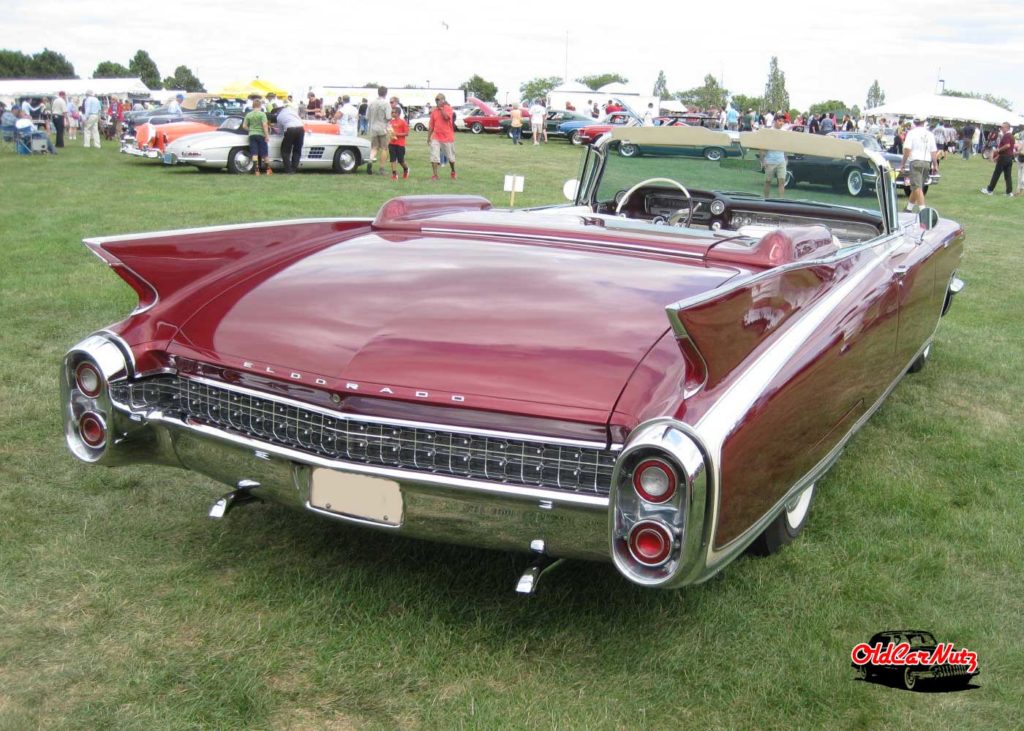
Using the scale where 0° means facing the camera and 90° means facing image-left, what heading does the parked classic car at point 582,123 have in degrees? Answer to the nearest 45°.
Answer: approximately 45°

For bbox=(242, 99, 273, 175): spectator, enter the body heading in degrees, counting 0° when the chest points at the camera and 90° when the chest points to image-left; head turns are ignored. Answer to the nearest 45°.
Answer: approximately 180°

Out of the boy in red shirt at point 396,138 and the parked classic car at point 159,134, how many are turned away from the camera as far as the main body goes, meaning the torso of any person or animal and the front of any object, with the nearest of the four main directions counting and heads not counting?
0

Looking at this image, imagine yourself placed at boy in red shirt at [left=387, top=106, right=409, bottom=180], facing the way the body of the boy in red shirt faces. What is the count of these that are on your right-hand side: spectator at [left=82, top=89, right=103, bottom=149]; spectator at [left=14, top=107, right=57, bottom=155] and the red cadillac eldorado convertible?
2

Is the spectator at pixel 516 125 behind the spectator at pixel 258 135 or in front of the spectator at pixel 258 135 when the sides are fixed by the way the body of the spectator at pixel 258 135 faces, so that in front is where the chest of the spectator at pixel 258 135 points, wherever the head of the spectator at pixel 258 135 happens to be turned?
in front

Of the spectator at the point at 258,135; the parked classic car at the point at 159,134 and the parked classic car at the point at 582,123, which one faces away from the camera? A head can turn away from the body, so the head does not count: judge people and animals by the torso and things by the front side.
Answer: the spectator

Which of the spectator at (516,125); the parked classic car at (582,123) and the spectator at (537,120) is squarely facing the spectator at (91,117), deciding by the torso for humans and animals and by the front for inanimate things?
the parked classic car

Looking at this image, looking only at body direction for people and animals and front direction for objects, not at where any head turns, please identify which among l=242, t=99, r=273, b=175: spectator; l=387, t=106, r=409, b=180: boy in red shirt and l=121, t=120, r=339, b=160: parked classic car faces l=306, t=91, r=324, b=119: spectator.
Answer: l=242, t=99, r=273, b=175: spectator
